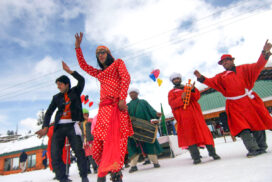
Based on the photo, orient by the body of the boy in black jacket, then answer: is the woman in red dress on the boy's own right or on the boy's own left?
on the boy's own left

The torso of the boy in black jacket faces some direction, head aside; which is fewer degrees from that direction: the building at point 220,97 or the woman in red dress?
the woman in red dress

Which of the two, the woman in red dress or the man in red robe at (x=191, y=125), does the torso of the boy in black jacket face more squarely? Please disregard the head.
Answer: the woman in red dress
